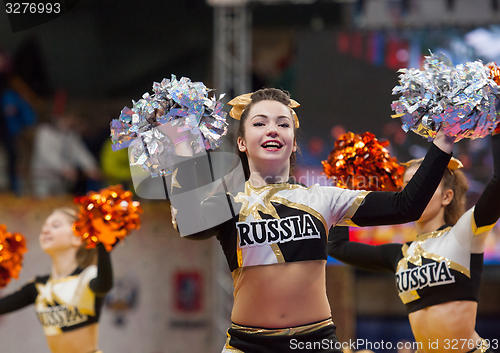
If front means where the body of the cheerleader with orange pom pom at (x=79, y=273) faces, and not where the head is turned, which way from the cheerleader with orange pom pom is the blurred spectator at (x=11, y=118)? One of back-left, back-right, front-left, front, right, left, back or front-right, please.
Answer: back-right

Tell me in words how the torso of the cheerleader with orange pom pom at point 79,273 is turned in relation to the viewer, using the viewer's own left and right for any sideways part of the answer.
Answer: facing the viewer and to the left of the viewer

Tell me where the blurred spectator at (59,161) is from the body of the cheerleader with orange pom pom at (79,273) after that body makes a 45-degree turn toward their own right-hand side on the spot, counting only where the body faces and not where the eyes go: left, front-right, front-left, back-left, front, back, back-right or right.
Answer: right
